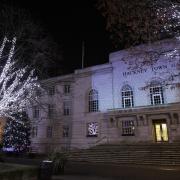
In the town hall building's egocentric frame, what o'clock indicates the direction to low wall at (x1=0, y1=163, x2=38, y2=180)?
The low wall is roughly at 11 o'clock from the town hall building.

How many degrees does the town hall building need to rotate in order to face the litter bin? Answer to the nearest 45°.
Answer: approximately 45° to its left

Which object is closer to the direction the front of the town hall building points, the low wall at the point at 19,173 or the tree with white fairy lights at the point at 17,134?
the low wall

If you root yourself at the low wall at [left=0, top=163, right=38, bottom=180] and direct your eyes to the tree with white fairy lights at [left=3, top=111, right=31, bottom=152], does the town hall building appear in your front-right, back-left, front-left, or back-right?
front-right

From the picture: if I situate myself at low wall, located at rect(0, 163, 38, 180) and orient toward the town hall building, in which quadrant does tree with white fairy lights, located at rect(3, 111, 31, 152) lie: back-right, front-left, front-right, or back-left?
front-left

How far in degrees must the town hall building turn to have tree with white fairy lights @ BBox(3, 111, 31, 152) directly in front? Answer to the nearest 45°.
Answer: approximately 45° to its right

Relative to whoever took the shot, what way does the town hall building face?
facing the viewer and to the left of the viewer
